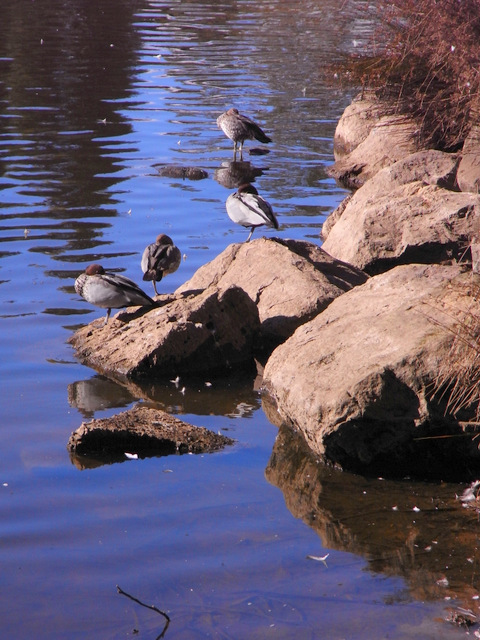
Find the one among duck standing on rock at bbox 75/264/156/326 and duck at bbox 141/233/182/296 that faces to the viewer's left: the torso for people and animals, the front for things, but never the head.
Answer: the duck standing on rock

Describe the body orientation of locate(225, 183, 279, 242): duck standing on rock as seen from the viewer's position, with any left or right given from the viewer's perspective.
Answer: facing to the left of the viewer

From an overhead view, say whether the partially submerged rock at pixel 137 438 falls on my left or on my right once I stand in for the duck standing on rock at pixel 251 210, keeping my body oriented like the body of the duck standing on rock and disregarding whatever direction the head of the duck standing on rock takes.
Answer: on my left

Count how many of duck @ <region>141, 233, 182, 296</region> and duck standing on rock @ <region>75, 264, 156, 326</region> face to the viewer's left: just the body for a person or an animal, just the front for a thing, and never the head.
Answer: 1

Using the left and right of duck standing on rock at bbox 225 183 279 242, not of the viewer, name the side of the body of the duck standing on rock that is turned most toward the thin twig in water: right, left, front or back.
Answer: left

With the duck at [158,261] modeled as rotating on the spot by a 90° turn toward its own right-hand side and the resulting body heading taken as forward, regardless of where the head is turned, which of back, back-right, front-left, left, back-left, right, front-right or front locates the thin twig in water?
front-right

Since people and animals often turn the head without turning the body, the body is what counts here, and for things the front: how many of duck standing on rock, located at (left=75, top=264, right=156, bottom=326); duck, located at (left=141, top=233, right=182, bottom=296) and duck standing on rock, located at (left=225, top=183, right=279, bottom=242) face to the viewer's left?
2

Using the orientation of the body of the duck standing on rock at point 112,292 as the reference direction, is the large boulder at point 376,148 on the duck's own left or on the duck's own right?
on the duck's own right

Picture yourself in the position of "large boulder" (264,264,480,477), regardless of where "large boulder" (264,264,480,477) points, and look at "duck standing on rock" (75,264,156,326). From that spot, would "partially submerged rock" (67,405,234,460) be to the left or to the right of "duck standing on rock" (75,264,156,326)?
left

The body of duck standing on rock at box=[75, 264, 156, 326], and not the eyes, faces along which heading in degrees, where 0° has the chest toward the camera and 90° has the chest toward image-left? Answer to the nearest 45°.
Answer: approximately 90°

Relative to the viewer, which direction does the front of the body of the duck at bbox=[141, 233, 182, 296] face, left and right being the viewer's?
facing away from the viewer and to the right of the viewer
